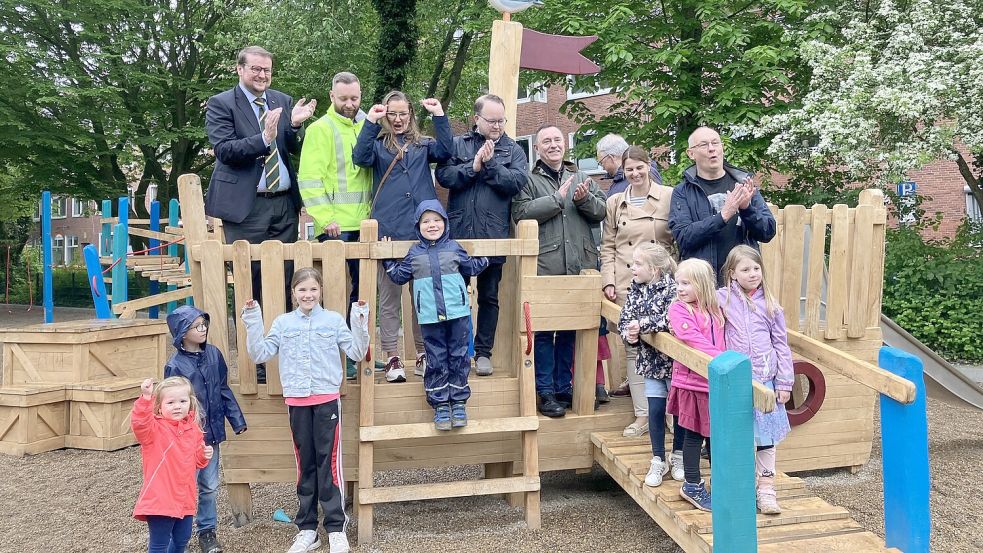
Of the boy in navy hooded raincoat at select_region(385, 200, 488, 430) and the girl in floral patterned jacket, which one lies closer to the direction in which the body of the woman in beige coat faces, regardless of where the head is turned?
the girl in floral patterned jacket

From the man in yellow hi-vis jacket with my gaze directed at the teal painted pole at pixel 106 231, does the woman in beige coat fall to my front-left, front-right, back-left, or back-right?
back-right

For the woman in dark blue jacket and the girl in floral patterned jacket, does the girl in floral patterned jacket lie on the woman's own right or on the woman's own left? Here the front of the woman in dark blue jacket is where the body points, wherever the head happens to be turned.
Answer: on the woman's own left

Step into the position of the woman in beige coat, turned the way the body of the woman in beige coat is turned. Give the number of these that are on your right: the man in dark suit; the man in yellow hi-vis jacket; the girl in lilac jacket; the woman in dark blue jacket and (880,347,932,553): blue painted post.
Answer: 3

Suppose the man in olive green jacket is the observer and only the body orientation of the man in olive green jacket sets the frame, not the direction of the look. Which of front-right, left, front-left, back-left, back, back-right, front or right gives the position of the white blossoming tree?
back-left

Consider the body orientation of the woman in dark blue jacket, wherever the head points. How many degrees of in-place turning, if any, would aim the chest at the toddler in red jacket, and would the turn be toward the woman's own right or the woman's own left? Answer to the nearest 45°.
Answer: approximately 45° to the woman's own right
